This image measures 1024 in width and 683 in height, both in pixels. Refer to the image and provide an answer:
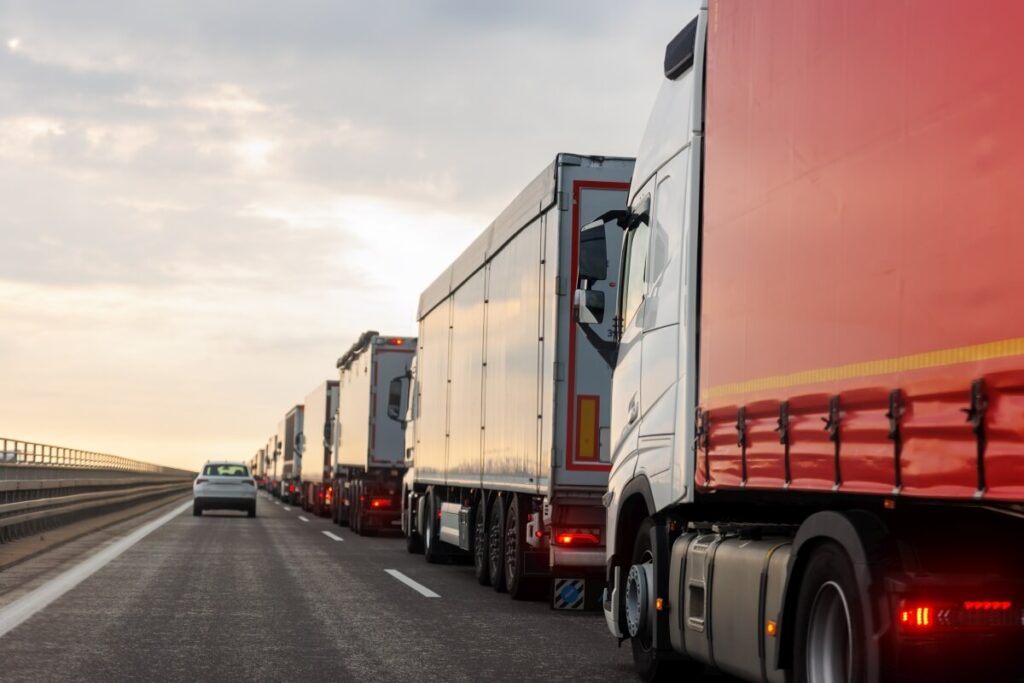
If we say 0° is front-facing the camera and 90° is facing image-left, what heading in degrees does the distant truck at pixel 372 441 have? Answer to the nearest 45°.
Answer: approximately 180°

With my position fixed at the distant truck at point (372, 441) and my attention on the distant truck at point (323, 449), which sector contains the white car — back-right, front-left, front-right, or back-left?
front-left

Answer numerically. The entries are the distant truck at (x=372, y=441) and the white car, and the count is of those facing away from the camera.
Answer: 2

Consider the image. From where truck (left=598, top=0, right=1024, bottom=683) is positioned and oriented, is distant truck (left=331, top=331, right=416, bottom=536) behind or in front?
in front

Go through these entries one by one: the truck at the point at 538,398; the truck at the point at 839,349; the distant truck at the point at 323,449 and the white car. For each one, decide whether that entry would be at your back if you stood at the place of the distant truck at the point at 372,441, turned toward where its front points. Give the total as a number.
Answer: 2

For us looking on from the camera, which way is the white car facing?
facing away from the viewer

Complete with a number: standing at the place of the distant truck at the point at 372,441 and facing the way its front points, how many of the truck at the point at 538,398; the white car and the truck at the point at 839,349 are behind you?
2

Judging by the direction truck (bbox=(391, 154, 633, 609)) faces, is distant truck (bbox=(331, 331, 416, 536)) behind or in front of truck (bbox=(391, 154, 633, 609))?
in front

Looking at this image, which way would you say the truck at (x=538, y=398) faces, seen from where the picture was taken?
facing away from the viewer and to the left of the viewer

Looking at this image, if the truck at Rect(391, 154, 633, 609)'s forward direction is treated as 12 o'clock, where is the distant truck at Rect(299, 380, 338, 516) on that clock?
The distant truck is roughly at 1 o'clock from the truck.

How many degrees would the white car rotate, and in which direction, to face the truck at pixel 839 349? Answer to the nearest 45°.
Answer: approximately 180°

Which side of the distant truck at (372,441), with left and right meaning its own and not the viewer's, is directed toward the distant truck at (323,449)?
front

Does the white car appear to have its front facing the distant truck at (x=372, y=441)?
no

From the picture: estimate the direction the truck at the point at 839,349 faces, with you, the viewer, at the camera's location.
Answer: facing away from the viewer and to the left of the viewer

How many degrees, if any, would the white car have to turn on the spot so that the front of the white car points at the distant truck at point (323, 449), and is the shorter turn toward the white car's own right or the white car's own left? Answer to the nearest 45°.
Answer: approximately 45° to the white car's own right

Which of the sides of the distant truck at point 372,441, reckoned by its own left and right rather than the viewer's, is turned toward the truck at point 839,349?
back

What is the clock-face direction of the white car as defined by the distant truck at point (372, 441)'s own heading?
The white car is roughly at 11 o'clock from the distant truck.

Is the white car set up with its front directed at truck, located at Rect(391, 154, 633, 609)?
no
